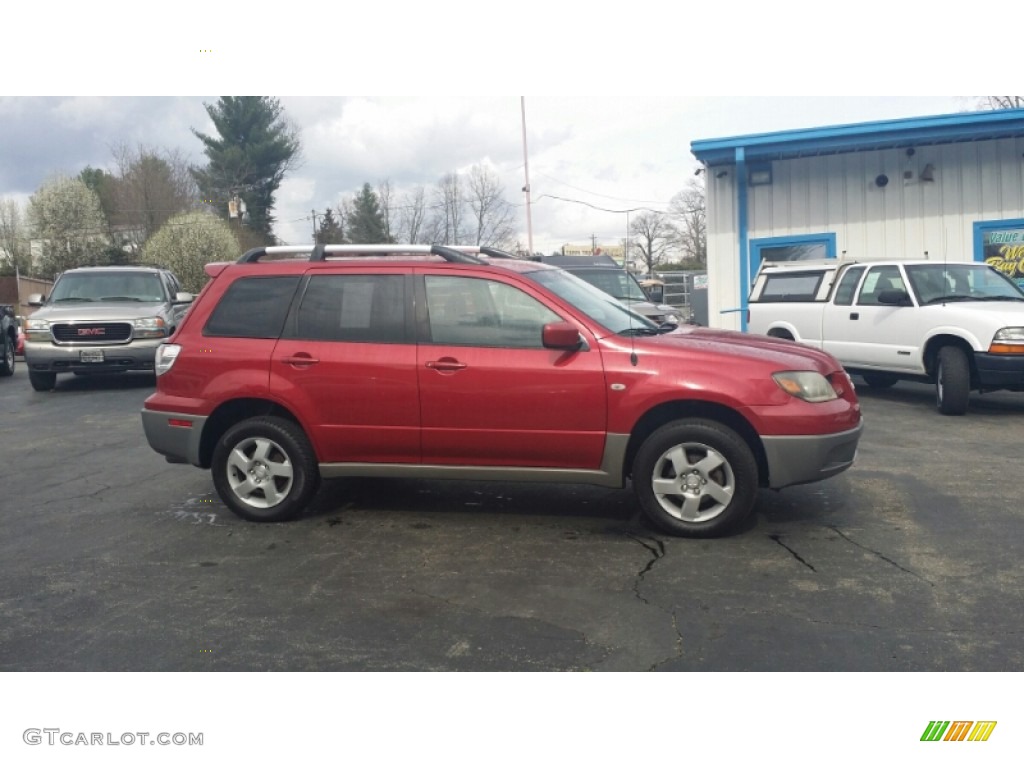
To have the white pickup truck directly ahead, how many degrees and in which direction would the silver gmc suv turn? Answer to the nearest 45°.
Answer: approximately 45° to its left

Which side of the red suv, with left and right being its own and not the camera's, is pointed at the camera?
right

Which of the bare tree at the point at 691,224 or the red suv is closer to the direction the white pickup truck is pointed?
the red suv

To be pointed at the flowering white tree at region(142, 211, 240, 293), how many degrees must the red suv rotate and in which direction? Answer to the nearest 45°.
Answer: approximately 90° to its left

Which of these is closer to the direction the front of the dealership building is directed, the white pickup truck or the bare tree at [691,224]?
the white pickup truck

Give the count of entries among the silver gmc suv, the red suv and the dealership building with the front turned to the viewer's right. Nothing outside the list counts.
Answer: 1

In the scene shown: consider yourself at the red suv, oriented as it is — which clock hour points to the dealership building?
The dealership building is roughly at 10 o'clock from the red suv.

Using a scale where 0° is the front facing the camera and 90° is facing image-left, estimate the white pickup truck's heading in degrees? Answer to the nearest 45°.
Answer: approximately 315°

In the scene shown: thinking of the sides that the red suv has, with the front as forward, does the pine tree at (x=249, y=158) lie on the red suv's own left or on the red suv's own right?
on the red suv's own left

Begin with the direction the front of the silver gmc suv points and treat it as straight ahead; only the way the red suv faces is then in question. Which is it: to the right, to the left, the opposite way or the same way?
to the left
